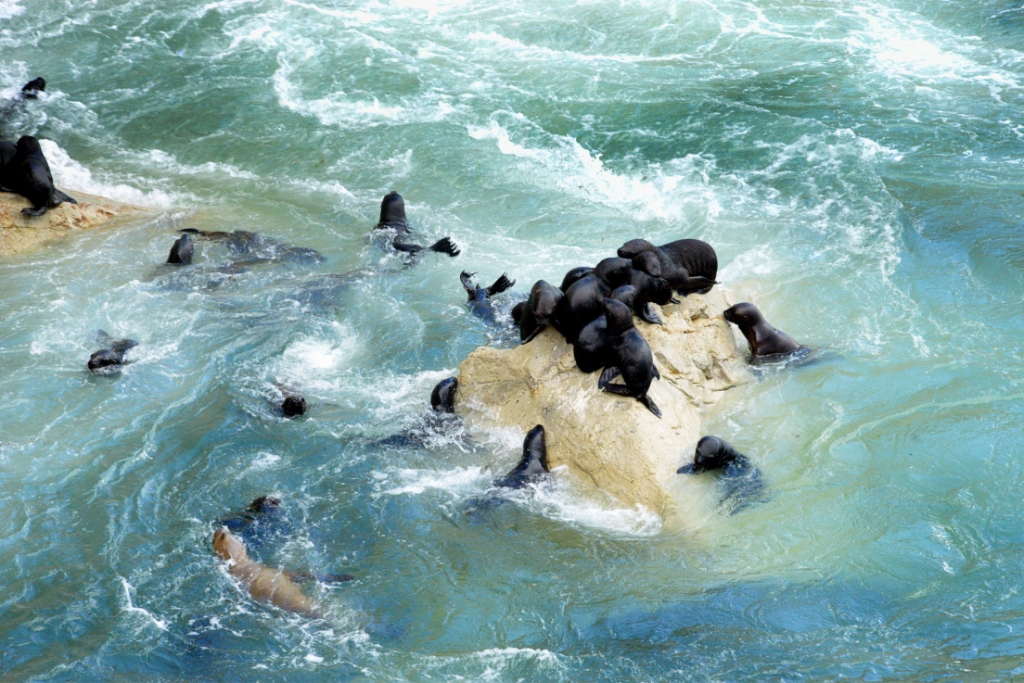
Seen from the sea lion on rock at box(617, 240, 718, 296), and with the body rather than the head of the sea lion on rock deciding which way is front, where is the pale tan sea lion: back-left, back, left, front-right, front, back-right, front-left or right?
front-left

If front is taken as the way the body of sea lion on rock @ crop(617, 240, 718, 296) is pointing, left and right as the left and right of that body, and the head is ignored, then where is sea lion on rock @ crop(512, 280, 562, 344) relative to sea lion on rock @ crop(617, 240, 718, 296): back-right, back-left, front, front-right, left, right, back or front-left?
front-left

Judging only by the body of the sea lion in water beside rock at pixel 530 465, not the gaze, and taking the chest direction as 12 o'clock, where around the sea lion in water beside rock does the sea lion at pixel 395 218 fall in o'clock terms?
The sea lion is roughly at 10 o'clock from the sea lion in water beside rock.

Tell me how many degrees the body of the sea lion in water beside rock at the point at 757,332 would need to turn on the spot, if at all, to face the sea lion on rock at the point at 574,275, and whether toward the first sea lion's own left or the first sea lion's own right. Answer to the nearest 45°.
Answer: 0° — it already faces it

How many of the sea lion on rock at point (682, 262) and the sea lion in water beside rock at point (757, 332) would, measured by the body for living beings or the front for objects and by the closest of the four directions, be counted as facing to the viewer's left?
2

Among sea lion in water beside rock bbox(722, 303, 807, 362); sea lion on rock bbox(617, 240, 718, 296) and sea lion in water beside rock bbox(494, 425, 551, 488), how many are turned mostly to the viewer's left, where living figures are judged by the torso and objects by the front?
2

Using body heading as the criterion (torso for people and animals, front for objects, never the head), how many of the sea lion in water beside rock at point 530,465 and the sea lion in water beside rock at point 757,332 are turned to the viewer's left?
1

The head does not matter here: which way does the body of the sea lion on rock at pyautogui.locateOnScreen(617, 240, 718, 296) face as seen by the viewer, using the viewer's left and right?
facing to the left of the viewer

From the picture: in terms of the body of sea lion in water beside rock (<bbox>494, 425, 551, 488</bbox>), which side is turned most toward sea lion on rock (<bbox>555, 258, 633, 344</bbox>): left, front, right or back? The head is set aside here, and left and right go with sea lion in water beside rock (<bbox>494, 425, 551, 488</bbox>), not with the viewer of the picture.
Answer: front

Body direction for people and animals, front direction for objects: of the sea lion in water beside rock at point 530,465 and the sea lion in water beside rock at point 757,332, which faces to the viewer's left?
the sea lion in water beside rock at point 757,332

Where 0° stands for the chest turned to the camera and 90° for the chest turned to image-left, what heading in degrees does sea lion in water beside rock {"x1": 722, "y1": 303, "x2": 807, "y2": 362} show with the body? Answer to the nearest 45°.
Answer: approximately 90°

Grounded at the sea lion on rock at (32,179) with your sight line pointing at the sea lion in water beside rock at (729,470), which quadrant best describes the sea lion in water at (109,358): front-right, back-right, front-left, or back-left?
front-right

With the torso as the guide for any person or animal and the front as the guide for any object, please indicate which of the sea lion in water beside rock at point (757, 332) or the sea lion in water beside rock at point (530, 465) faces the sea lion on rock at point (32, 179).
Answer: the sea lion in water beside rock at point (757, 332)

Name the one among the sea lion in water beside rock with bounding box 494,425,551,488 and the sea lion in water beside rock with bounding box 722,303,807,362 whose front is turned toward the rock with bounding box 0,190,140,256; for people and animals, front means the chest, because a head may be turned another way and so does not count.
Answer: the sea lion in water beside rock with bounding box 722,303,807,362

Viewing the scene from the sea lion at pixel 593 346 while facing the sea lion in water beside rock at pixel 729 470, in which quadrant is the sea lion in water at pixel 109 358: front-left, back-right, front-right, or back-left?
back-right

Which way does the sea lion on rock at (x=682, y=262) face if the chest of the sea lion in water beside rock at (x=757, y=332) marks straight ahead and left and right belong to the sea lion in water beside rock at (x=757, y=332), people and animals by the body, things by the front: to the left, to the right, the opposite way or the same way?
the same way

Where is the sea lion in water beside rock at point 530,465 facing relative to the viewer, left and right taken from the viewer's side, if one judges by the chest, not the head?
facing away from the viewer and to the right of the viewer

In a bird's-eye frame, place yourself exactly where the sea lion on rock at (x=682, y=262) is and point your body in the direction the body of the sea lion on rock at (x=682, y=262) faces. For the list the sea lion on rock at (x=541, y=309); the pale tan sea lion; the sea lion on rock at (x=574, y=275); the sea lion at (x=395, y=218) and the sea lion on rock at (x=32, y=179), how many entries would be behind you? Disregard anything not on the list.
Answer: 0

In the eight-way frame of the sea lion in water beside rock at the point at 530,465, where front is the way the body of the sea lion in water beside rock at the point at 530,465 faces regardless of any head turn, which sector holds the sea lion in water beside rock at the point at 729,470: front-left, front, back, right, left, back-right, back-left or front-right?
front-right

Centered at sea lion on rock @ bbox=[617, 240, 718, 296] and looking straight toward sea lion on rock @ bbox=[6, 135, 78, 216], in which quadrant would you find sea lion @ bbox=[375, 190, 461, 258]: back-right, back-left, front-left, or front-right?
front-right
